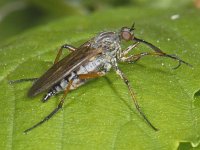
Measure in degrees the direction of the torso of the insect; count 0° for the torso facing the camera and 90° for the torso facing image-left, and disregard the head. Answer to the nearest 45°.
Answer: approximately 270°
